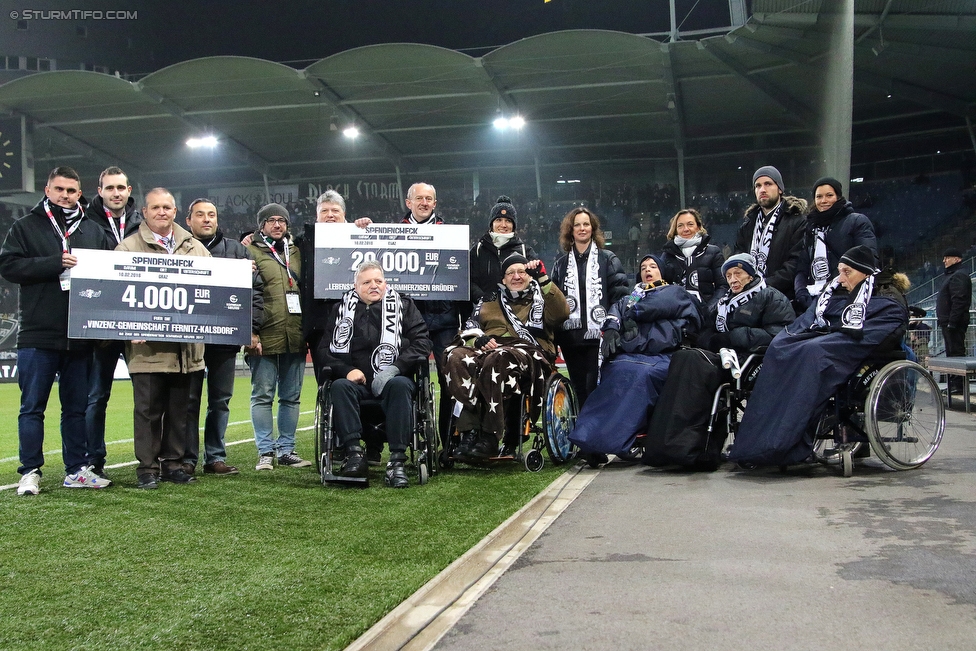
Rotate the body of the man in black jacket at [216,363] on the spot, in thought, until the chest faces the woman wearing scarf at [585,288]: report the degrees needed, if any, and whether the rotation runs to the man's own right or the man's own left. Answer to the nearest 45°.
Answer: approximately 90° to the man's own left

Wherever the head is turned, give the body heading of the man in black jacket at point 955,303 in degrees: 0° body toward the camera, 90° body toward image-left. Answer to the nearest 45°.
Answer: approximately 90°

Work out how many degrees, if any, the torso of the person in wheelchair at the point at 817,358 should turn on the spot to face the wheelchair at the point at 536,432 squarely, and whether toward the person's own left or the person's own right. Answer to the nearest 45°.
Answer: approximately 45° to the person's own right

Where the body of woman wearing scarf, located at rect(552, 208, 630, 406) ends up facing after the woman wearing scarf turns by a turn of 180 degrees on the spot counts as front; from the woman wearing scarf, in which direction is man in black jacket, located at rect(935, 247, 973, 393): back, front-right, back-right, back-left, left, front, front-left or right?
front-right

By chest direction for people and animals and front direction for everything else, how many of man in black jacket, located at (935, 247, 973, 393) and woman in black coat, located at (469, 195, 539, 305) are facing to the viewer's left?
1

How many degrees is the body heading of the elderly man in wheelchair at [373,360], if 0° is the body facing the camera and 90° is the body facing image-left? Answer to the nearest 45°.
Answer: approximately 0°
